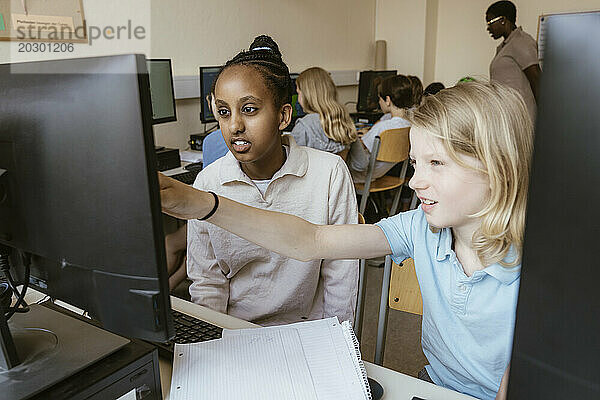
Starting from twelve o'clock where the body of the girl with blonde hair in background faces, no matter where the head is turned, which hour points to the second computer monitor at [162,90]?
The second computer monitor is roughly at 10 o'clock from the girl with blonde hair in background.

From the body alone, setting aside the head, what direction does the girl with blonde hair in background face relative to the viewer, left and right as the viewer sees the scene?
facing away from the viewer and to the left of the viewer

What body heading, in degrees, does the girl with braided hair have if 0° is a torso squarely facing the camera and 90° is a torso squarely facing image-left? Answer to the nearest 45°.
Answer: approximately 45°

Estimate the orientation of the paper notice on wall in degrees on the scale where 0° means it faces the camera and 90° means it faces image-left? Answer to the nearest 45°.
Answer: approximately 0°

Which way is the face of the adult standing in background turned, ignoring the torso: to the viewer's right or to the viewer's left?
to the viewer's left

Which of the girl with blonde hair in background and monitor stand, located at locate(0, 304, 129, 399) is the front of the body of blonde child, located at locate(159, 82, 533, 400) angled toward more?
the monitor stand

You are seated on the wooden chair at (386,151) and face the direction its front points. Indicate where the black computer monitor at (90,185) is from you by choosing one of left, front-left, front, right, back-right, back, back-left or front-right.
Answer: back-left

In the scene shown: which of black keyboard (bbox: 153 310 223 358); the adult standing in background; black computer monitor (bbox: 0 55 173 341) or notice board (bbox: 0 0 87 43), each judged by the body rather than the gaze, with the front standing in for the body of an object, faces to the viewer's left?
the adult standing in background

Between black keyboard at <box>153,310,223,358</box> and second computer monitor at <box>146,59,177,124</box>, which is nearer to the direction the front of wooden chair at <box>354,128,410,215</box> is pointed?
the second computer monitor

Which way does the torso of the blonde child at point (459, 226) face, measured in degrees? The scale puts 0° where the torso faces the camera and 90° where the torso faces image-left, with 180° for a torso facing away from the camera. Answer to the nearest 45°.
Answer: approximately 45°

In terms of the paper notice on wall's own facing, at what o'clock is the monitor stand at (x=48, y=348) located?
The monitor stand is roughly at 12 o'clock from the paper notice on wall.
